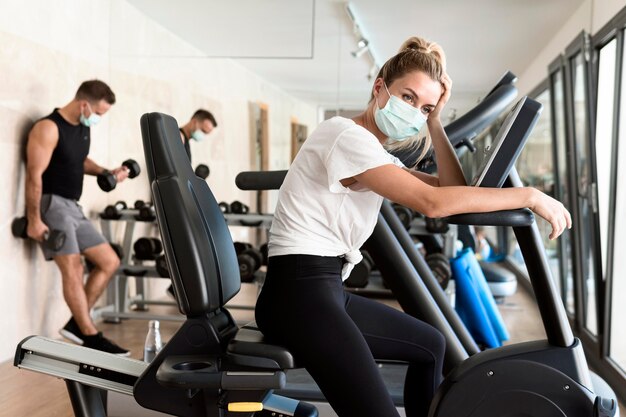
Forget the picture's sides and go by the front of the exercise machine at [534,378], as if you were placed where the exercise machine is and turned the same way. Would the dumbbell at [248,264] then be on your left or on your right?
on your left

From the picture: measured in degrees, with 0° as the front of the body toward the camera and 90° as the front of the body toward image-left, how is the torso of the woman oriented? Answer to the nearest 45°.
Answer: approximately 270°

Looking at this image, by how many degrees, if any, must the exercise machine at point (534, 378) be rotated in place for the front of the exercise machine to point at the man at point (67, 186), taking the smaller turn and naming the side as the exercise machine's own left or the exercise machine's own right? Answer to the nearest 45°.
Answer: approximately 135° to the exercise machine's own left

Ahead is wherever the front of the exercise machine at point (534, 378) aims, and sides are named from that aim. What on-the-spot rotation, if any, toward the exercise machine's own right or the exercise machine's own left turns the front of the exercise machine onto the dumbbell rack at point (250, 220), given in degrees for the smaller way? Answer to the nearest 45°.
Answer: approximately 135° to the exercise machine's own left

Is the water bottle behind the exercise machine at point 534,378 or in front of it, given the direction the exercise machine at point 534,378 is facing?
behind

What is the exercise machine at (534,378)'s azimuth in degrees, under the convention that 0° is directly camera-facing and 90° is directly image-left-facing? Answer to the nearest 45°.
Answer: approximately 270°
